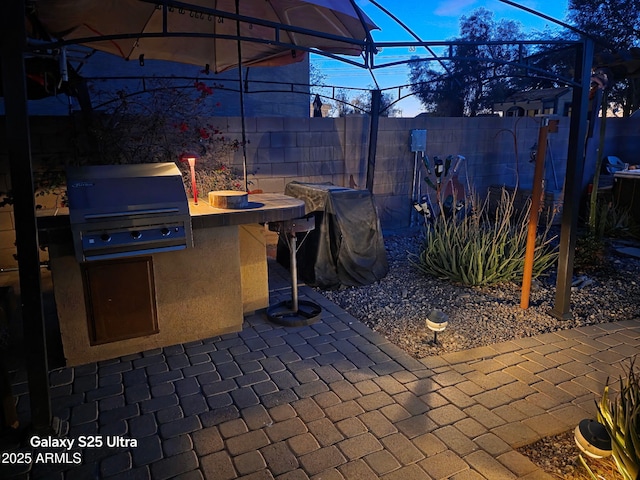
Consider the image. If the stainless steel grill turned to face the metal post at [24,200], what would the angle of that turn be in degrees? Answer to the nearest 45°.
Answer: approximately 45° to its right

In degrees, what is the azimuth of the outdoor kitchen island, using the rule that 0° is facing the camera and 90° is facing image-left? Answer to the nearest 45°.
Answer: approximately 0°

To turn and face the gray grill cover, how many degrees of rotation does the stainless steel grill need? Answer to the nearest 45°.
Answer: approximately 135° to its left

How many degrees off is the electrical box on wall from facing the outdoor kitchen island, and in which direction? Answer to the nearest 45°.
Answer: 0° — it already faces it

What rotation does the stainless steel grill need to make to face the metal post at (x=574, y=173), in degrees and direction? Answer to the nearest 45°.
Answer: approximately 90° to its left

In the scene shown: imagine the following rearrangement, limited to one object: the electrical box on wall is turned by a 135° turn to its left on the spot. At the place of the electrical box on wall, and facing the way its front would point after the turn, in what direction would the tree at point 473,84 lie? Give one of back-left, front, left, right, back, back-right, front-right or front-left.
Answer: front-left

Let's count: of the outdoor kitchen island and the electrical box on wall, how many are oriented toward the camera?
2

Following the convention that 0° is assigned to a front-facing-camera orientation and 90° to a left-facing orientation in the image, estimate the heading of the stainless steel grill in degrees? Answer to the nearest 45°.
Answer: approximately 0°

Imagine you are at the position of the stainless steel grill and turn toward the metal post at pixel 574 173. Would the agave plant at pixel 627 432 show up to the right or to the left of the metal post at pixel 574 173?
right
